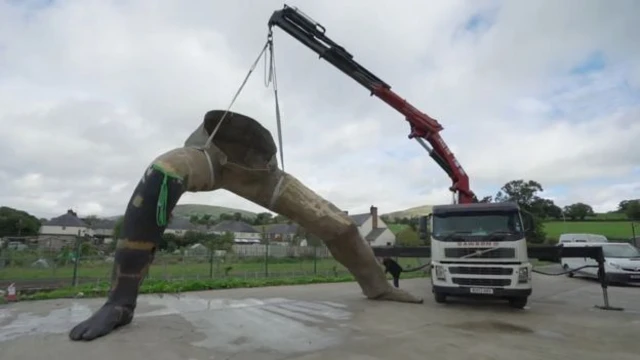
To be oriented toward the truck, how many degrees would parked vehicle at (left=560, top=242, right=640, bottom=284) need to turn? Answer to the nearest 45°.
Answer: approximately 45° to its right

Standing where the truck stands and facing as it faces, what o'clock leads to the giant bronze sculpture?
The giant bronze sculpture is roughly at 2 o'clock from the truck.

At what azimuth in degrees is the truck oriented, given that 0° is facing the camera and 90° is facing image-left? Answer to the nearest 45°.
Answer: approximately 0°

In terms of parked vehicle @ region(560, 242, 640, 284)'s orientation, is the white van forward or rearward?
rearward

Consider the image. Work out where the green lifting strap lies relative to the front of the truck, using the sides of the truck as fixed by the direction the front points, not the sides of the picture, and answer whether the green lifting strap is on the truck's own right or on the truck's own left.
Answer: on the truck's own right

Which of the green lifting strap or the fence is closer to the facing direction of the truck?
the green lifting strap

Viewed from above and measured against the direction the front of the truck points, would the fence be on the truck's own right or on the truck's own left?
on the truck's own right

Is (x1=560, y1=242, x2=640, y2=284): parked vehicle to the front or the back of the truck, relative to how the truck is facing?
to the back

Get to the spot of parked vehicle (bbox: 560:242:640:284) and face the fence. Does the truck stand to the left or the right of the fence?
left

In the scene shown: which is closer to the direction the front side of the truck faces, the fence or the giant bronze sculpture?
the giant bronze sculpture
